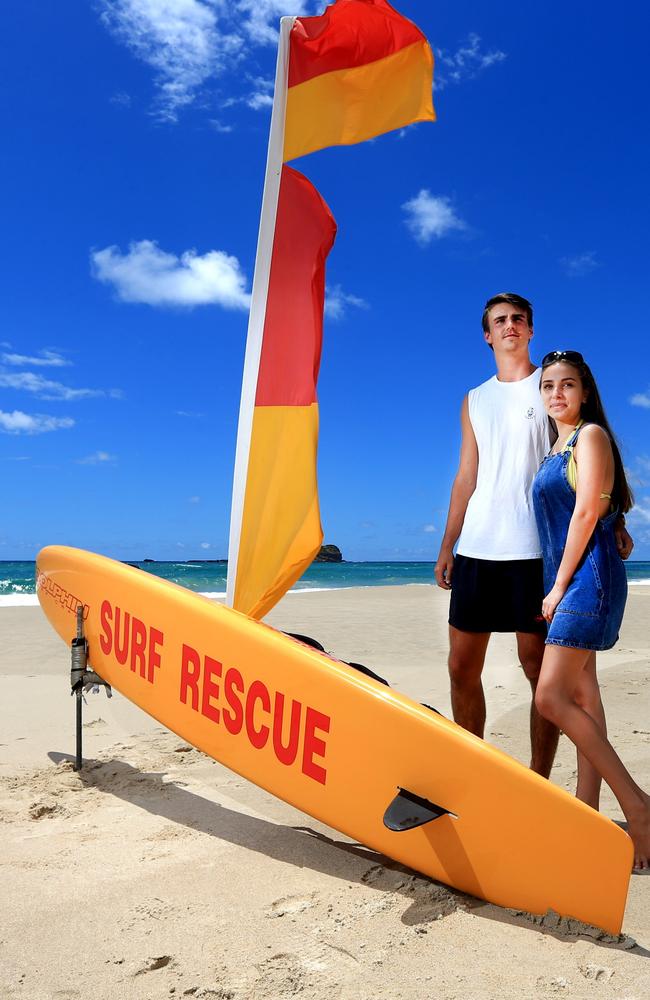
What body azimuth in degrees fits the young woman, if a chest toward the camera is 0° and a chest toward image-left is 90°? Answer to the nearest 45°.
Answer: approximately 45°

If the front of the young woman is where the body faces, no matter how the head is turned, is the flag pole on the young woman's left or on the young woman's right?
on the young woman's right

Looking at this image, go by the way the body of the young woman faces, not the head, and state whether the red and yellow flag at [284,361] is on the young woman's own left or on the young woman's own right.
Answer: on the young woman's own right
